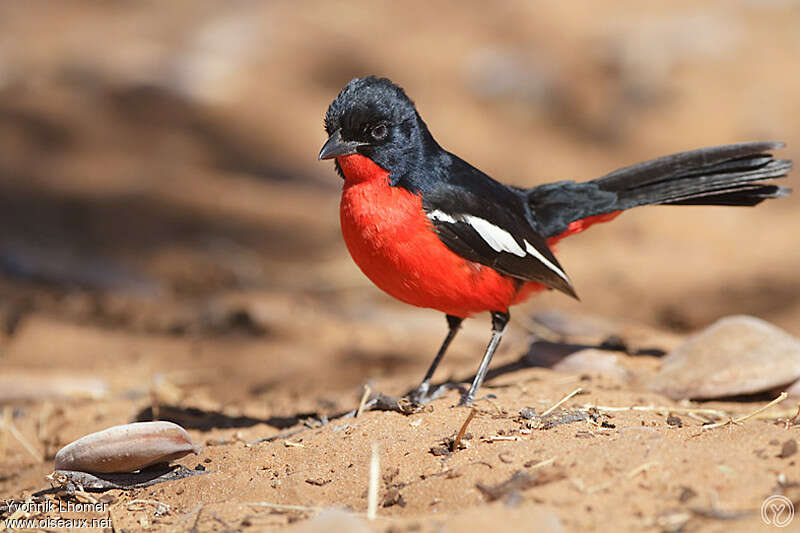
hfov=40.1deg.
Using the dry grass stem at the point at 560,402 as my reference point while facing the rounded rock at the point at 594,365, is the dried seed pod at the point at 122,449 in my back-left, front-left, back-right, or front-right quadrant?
back-left

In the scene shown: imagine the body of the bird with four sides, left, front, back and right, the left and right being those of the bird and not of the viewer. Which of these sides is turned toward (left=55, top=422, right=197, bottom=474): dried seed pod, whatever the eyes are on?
front

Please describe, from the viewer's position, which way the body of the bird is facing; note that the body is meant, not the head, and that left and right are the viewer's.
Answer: facing the viewer and to the left of the viewer

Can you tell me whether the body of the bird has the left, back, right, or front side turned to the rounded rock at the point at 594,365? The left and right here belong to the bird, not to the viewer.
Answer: back

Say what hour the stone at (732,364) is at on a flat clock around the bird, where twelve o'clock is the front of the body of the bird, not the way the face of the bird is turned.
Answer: The stone is roughly at 7 o'clock from the bird.
